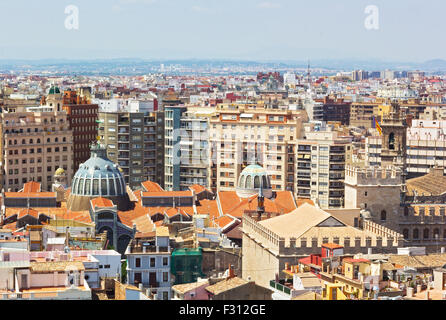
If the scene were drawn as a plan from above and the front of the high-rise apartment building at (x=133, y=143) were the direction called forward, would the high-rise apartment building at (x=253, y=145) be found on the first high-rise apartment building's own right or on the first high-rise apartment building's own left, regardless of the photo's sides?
on the first high-rise apartment building's own left

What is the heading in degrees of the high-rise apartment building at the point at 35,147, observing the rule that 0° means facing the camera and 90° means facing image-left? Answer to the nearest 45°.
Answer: approximately 0°

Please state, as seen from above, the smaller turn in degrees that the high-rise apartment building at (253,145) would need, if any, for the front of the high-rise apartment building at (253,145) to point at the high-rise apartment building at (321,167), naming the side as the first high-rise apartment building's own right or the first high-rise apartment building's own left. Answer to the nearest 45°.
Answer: approximately 45° to the first high-rise apartment building's own left

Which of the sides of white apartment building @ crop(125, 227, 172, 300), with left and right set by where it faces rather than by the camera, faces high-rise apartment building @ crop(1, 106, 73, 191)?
back

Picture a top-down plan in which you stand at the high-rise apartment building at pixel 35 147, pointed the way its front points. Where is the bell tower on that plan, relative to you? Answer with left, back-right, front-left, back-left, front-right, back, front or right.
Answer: front-left
